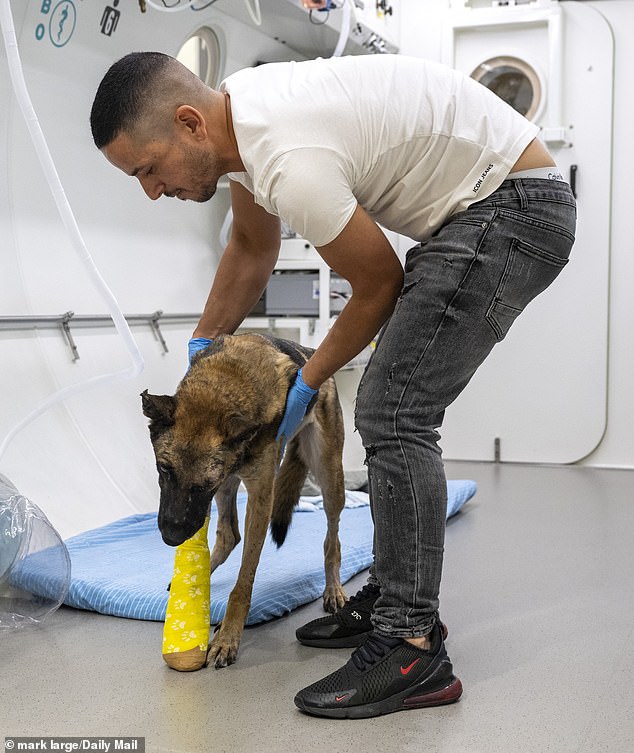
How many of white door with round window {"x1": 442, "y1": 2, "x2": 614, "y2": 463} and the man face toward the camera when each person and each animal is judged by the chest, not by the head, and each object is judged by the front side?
1

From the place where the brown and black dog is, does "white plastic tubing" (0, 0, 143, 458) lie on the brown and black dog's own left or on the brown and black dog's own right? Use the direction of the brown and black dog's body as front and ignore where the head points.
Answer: on the brown and black dog's own right

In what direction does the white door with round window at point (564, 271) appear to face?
toward the camera

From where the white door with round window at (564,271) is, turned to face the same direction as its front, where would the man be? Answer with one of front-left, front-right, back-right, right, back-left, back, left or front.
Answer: front

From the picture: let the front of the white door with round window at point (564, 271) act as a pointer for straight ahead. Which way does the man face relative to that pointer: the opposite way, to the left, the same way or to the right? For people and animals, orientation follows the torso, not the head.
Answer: to the right

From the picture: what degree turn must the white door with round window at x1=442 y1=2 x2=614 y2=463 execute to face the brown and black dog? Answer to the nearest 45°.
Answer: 0° — it already faces it

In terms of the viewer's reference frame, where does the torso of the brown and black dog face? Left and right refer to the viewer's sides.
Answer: facing the viewer and to the left of the viewer

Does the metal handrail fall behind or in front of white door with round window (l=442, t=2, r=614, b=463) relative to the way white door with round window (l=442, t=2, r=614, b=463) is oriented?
in front

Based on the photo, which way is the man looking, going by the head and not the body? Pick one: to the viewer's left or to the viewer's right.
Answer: to the viewer's left

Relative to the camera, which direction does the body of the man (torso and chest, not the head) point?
to the viewer's left

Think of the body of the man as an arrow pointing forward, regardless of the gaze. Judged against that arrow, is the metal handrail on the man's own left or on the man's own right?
on the man's own right

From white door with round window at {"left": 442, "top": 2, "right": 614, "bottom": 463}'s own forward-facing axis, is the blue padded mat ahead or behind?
ahead

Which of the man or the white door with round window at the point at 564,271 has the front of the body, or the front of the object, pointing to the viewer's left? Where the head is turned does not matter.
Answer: the man
